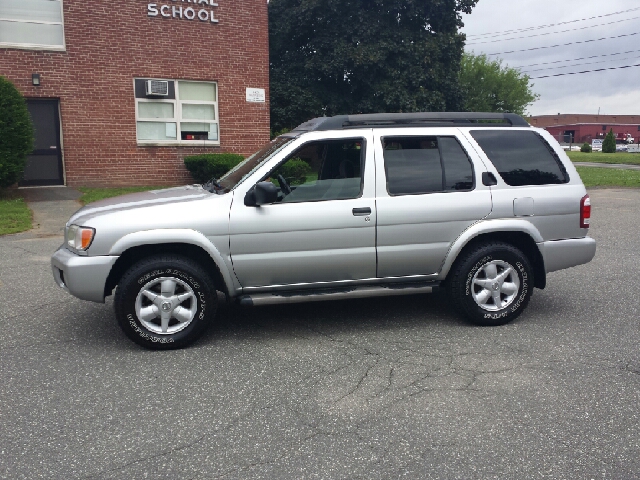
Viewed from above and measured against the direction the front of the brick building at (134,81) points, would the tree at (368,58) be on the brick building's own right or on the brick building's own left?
on the brick building's own left

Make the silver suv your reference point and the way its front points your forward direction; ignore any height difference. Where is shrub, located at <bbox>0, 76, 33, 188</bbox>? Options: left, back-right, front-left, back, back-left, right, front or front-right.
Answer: front-right

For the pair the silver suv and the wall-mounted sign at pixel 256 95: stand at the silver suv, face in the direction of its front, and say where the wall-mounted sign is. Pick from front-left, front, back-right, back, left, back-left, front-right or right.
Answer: right

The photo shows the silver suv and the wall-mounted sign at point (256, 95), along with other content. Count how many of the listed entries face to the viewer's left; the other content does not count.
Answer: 1

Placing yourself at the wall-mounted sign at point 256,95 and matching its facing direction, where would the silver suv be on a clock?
The silver suv is roughly at 12 o'clock from the wall-mounted sign.

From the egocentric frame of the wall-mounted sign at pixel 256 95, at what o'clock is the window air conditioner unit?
The window air conditioner unit is roughly at 2 o'clock from the wall-mounted sign.

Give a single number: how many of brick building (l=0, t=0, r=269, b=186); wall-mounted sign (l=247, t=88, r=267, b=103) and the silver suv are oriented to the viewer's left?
1

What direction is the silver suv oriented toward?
to the viewer's left

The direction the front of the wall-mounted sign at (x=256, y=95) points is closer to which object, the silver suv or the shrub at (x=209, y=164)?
the silver suv

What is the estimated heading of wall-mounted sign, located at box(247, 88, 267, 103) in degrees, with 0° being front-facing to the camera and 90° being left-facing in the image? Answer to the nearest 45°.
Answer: approximately 0°

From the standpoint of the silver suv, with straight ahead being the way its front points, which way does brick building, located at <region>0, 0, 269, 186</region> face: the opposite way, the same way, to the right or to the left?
to the left

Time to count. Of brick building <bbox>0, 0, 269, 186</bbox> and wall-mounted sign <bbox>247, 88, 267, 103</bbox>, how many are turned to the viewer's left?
0
